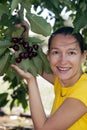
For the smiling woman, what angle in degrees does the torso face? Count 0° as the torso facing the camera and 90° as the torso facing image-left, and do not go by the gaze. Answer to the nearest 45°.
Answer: approximately 45°
